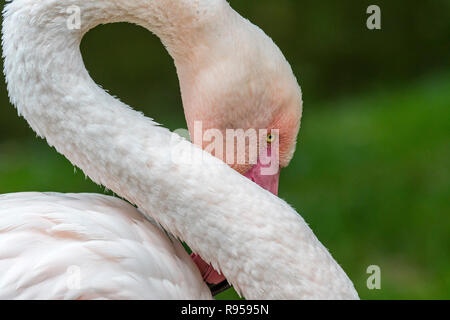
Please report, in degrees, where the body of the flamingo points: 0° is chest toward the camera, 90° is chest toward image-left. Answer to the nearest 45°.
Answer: approximately 270°
